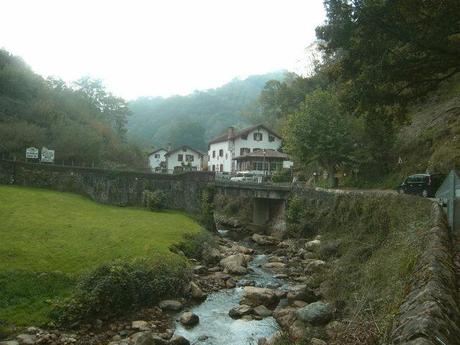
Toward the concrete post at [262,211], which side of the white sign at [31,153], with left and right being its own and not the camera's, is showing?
left

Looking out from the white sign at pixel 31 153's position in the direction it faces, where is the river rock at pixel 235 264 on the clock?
The river rock is roughly at 11 o'clock from the white sign.

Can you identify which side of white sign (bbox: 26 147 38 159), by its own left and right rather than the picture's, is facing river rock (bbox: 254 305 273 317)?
front

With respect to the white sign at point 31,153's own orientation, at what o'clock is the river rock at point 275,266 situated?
The river rock is roughly at 11 o'clock from the white sign.

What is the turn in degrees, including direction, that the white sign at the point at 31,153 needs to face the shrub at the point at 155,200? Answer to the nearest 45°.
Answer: approximately 45° to its left

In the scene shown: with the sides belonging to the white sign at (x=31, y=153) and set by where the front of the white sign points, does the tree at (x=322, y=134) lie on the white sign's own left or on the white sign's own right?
on the white sign's own left

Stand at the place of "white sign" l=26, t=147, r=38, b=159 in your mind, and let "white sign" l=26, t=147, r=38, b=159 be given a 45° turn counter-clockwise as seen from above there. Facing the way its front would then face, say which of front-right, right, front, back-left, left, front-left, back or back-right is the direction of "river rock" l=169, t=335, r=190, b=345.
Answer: front-right

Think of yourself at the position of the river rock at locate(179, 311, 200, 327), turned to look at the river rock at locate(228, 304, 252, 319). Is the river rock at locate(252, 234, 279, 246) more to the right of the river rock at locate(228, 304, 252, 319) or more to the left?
left

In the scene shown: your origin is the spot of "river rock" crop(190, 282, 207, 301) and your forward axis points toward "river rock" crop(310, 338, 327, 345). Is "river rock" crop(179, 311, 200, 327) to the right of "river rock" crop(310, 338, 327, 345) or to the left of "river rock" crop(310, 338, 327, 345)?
right

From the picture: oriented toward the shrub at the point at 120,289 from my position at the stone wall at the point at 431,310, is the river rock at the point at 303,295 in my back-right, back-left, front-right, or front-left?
front-right

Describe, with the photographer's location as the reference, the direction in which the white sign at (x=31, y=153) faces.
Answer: facing the viewer

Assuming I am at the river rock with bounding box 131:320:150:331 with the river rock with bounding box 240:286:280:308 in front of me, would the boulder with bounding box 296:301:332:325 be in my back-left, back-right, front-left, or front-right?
front-right

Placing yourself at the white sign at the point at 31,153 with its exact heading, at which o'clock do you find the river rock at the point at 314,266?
The river rock is roughly at 11 o'clock from the white sign.

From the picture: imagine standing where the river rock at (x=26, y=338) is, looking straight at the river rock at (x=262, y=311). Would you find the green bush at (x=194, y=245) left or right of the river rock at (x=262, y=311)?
left

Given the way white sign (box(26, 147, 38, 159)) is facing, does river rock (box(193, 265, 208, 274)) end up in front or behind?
in front

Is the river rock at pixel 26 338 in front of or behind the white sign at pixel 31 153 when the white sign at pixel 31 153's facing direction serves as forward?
in front

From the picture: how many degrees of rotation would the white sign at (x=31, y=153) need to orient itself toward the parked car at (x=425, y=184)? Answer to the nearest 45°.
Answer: approximately 45° to its left
